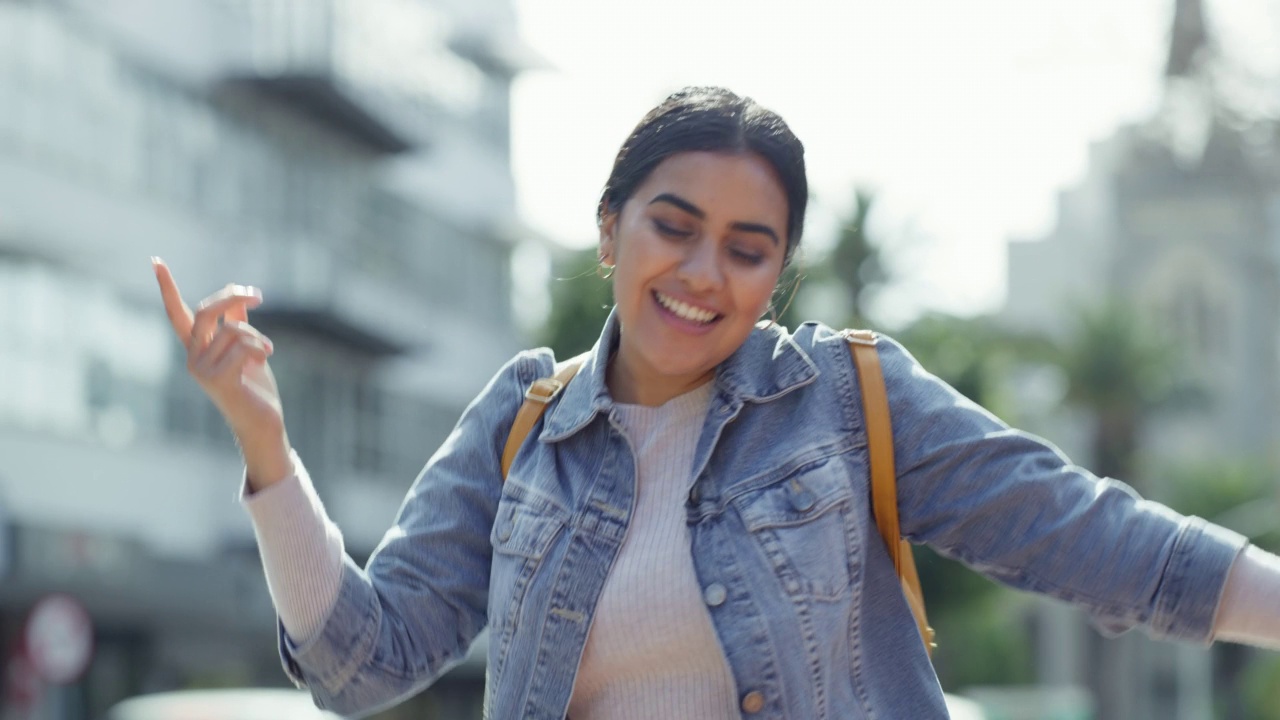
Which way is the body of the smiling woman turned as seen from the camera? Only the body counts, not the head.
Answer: toward the camera

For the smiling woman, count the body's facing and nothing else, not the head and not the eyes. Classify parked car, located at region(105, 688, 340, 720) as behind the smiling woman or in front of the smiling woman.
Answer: behind
